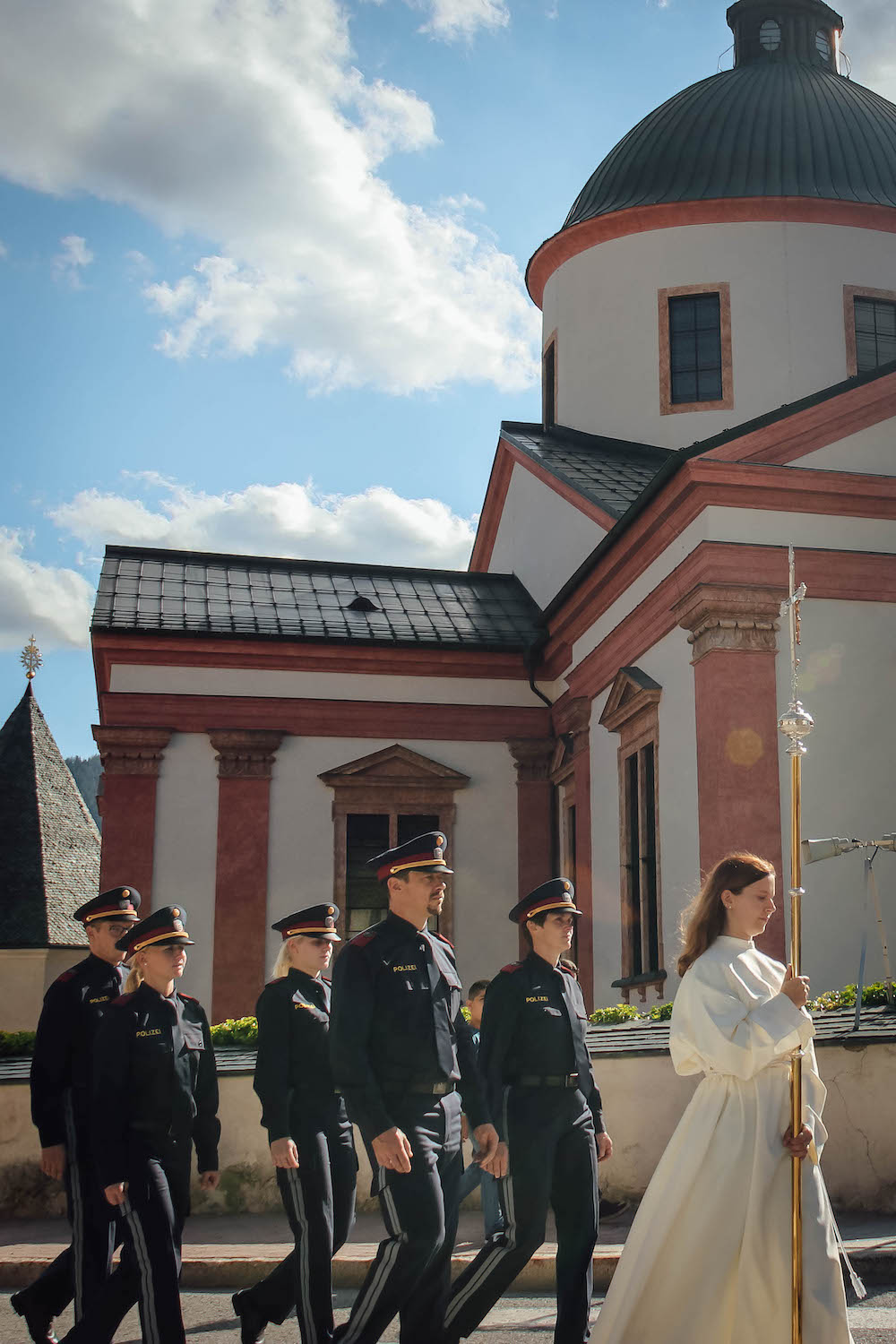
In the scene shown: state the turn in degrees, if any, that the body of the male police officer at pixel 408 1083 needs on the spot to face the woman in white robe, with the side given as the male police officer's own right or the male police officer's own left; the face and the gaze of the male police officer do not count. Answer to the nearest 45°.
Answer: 0° — they already face them

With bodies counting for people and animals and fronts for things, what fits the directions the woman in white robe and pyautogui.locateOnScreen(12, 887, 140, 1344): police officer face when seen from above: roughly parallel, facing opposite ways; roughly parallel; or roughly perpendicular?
roughly parallel

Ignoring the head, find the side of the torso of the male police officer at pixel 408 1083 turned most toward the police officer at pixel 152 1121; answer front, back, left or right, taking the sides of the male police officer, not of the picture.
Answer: back

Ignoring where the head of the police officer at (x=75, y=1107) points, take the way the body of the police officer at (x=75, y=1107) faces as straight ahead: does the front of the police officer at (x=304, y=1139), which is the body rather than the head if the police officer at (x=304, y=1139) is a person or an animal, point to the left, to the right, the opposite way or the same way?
the same way

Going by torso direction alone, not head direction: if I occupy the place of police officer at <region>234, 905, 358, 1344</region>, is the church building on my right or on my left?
on my left

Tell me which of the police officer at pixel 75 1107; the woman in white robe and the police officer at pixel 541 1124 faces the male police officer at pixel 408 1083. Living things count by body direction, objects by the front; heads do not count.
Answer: the police officer at pixel 75 1107

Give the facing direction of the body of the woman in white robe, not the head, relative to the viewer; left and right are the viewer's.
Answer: facing to the right of the viewer

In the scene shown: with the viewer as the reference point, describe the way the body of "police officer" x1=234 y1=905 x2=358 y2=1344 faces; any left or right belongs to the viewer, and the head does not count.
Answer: facing the viewer and to the right of the viewer

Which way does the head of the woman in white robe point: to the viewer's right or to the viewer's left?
to the viewer's right

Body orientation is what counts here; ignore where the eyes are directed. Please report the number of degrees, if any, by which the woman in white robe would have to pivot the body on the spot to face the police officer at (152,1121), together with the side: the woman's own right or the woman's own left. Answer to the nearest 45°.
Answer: approximately 180°

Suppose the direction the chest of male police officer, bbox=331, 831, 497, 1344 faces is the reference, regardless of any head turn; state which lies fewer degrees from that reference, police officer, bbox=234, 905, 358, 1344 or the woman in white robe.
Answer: the woman in white robe

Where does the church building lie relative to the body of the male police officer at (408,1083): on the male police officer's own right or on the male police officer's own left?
on the male police officer's own left

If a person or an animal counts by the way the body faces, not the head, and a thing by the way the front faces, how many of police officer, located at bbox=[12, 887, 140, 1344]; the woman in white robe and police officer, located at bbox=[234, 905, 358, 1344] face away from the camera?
0

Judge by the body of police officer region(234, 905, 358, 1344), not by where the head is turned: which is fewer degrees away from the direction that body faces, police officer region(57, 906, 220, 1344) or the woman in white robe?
the woman in white robe

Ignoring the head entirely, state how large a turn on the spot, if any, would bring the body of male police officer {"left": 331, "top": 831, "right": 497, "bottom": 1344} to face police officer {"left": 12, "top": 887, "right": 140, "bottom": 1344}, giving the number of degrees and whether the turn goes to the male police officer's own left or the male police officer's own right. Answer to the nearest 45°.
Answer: approximately 180°

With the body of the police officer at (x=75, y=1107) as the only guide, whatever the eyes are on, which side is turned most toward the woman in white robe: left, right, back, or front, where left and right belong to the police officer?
front

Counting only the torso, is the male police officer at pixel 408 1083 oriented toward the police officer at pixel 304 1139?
no

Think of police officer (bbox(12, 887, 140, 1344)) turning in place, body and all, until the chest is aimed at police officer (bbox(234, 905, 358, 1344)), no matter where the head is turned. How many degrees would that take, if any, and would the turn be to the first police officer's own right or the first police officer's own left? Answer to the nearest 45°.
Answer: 0° — they already face them

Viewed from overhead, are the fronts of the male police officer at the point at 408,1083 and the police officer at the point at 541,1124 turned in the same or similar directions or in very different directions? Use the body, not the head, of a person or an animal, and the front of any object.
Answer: same or similar directions

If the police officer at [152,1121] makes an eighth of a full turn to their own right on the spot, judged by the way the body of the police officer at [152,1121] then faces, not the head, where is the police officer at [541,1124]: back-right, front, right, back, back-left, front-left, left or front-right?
left
